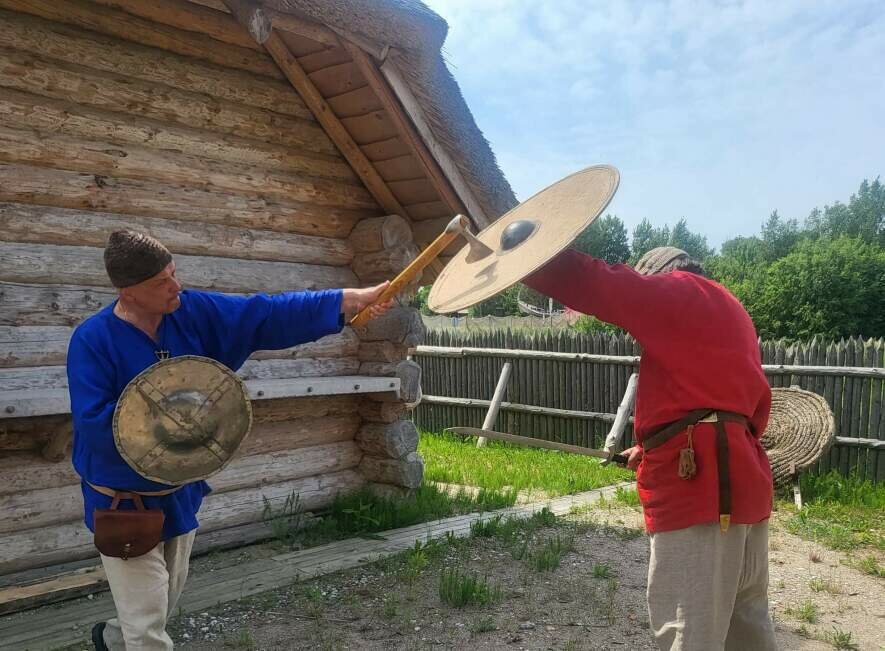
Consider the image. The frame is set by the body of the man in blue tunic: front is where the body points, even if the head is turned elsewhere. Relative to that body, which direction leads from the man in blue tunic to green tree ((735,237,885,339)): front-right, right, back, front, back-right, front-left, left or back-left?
left

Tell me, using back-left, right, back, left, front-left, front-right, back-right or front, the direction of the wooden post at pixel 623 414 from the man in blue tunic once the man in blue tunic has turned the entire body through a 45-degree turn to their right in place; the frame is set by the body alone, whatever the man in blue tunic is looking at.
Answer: back-left

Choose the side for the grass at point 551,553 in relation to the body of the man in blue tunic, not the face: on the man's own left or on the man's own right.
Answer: on the man's own left

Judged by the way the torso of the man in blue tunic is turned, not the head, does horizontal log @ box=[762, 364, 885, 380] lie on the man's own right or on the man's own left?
on the man's own left

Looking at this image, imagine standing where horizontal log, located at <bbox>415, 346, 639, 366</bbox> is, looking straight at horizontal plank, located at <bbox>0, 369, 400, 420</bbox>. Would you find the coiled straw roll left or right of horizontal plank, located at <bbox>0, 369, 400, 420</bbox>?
left

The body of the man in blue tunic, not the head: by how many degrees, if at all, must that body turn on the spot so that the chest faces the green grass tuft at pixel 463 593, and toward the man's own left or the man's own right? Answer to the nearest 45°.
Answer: approximately 90° to the man's own left

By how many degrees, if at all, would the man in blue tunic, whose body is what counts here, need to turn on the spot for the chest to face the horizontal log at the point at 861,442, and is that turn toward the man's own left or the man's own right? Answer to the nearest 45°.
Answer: approximately 90° to the man's own left

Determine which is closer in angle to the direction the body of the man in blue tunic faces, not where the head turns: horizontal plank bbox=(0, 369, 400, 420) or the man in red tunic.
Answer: the man in red tunic

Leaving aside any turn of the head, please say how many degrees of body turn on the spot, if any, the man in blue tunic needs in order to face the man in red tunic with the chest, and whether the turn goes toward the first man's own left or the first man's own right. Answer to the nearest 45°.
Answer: approximately 45° to the first man's own left

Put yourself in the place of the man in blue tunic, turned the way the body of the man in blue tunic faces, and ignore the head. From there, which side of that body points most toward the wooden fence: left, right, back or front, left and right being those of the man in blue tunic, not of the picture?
left

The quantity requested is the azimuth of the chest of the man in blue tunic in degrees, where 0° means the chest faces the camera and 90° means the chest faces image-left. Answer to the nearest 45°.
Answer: approximately 315°

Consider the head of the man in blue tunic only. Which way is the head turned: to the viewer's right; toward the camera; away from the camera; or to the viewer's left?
to the viewer's right

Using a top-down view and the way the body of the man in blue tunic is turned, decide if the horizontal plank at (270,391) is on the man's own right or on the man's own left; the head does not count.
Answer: on the man's own left
